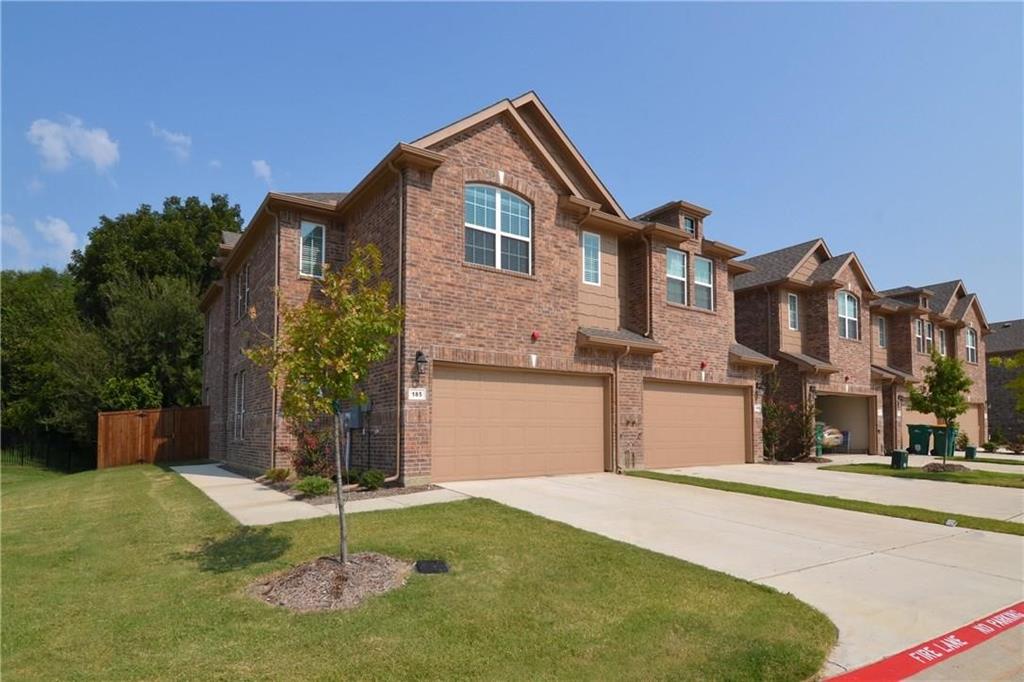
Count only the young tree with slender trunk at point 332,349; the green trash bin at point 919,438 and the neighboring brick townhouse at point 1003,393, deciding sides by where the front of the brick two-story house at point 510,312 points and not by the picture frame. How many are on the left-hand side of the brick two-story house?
2

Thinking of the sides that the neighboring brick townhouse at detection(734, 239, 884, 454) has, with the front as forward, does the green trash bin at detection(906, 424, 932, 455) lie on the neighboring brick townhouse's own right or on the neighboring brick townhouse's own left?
on the neighboring brick townhouse's own left

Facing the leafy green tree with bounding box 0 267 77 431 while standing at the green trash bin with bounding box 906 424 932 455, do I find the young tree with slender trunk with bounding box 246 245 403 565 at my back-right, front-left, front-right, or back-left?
front-left

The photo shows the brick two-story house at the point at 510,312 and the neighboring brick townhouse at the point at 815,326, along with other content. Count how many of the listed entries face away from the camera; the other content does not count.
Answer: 0

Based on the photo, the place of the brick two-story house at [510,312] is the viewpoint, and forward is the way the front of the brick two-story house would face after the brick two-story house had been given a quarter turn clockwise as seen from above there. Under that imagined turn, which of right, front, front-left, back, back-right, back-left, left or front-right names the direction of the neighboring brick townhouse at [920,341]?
back

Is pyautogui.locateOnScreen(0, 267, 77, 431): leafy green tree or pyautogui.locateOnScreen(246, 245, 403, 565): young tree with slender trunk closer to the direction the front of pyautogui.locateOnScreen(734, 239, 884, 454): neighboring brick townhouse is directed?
the young tree with slender trunk

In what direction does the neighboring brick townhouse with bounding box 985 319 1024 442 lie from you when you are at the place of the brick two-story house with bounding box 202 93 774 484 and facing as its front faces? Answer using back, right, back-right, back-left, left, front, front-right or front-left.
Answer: left

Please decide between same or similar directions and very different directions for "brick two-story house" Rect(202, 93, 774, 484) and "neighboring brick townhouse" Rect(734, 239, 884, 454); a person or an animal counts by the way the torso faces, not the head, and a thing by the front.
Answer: same or similar directions

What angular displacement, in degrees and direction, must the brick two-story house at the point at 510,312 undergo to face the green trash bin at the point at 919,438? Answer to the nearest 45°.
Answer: approximately 90° to its left

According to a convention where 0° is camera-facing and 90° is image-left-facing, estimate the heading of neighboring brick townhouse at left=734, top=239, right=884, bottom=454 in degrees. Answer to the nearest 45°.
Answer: approximately 315°

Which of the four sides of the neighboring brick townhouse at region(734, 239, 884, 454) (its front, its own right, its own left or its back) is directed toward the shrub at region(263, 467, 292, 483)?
right

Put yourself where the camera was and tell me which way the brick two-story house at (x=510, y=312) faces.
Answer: facing the viewer and to the right of the viewer

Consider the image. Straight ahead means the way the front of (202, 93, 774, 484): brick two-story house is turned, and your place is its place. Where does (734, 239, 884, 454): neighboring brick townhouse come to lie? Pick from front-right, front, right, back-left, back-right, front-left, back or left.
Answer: left

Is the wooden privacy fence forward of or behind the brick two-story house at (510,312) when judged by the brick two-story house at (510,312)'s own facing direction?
behind

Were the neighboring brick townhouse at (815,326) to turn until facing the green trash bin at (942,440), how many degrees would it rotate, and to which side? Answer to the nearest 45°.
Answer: approximately 45° to its left

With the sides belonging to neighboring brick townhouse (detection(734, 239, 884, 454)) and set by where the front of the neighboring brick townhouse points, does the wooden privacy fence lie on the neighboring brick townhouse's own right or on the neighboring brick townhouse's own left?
on the neighboring brick townhouse's own right

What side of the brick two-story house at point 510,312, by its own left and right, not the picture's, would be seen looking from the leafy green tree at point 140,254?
back

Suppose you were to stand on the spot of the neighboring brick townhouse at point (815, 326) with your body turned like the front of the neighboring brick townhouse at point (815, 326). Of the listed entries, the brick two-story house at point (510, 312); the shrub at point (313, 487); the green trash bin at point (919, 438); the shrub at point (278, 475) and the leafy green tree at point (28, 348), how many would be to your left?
1
